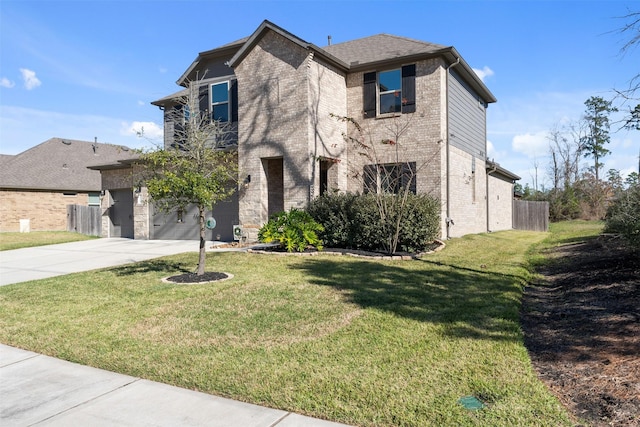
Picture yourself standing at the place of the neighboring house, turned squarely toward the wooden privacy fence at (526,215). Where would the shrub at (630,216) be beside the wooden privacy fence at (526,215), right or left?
right

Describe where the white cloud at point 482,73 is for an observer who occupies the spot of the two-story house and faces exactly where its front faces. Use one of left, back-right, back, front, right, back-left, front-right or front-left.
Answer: back

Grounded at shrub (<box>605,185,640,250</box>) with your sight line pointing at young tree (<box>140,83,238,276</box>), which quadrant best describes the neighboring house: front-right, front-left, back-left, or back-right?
front-right

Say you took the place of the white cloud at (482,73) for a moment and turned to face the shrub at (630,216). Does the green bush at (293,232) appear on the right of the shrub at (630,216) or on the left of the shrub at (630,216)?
right

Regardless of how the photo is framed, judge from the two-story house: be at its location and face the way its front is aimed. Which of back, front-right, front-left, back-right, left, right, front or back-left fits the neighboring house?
right

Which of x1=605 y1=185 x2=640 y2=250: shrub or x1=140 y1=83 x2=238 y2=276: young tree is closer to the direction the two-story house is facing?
the young tree

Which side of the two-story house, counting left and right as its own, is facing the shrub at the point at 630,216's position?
left

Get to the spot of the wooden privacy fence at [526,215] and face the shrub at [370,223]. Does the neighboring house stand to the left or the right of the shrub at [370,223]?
right

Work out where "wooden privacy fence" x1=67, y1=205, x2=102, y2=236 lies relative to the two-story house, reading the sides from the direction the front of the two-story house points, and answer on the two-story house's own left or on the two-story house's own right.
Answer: on the two-story house's own right

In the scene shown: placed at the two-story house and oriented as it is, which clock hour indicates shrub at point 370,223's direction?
The shrub is roughly at 10 o'clock from the two-story house.

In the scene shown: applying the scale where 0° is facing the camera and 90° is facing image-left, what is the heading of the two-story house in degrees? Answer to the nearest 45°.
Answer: approximately 45°

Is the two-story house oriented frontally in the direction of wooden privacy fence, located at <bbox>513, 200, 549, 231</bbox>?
no

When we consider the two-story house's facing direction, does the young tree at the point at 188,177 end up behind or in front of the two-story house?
in front
